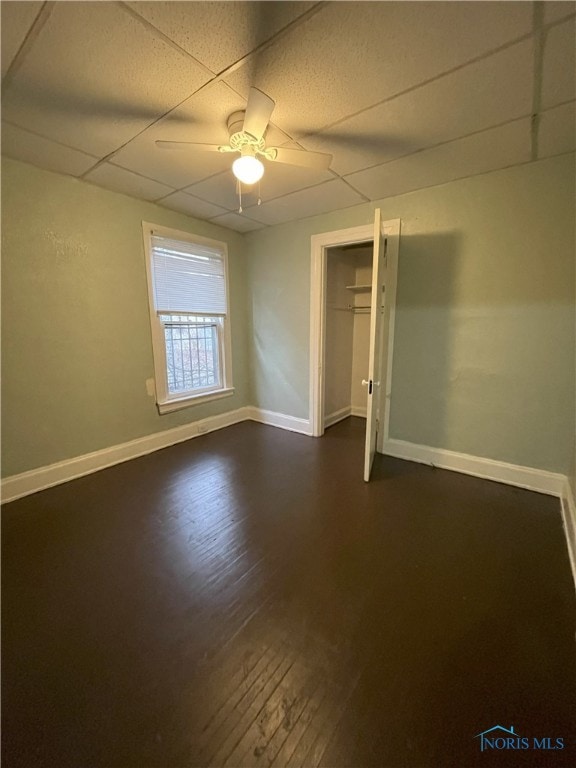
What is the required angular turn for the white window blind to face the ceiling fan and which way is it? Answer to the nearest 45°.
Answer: approximately 45° to its right

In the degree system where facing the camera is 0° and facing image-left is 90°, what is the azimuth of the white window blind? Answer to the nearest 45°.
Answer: approximately 315°
